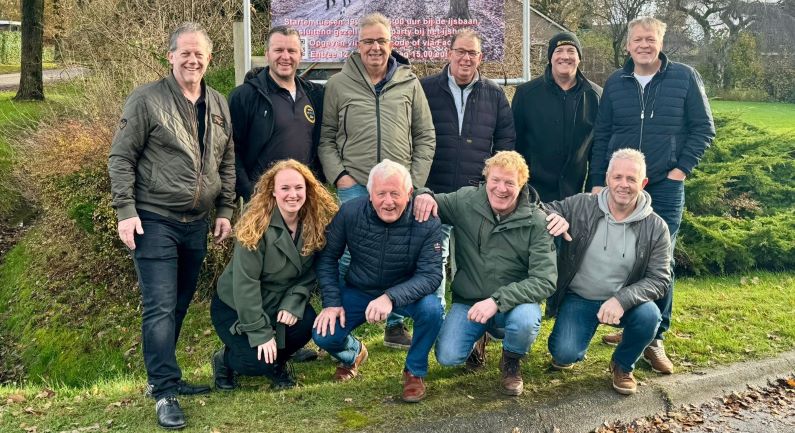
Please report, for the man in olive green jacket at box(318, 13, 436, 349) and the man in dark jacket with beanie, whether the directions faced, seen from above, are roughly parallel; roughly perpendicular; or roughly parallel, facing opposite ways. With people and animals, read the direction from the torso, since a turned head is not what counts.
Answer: roughly parallel

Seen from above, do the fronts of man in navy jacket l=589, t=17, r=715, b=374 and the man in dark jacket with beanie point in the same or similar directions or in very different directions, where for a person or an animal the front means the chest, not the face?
same or similar directions

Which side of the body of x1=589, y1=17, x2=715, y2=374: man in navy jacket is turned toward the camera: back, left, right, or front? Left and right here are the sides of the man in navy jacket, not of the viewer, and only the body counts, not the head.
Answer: front

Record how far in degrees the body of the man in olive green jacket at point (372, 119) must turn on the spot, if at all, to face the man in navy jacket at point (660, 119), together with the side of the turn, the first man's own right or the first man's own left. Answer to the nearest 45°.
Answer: approximately 90° to the first man's own left

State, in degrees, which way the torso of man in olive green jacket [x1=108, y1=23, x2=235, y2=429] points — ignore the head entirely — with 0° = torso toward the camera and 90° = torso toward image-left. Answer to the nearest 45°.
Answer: approximately 315°

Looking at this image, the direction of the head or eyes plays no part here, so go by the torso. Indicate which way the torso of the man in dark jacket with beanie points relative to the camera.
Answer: toward the camera

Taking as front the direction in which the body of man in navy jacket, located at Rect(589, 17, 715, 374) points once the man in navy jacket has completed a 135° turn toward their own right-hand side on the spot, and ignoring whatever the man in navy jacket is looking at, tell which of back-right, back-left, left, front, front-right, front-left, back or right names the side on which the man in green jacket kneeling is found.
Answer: left
